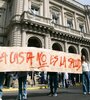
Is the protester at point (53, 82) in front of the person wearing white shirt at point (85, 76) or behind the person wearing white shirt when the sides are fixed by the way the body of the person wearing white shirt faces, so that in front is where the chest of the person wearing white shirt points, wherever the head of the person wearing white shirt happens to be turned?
in front

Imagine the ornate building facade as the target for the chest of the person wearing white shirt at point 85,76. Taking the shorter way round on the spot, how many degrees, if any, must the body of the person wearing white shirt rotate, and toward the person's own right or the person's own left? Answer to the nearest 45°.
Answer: approximately 135° to the person's own right

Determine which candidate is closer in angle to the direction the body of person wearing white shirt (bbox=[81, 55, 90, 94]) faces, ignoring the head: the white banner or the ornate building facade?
the white banner

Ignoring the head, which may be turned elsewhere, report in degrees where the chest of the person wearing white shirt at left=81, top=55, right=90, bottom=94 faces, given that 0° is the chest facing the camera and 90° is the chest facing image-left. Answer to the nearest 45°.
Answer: approximately 45°

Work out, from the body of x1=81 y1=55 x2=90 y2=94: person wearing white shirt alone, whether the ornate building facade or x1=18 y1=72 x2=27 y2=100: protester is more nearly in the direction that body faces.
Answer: the protester

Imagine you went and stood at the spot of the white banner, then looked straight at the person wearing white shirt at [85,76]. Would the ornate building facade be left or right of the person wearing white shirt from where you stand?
left

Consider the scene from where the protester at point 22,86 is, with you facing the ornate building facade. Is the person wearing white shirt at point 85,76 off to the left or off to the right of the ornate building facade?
right
